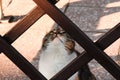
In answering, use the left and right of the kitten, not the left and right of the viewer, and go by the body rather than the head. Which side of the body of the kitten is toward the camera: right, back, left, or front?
front
